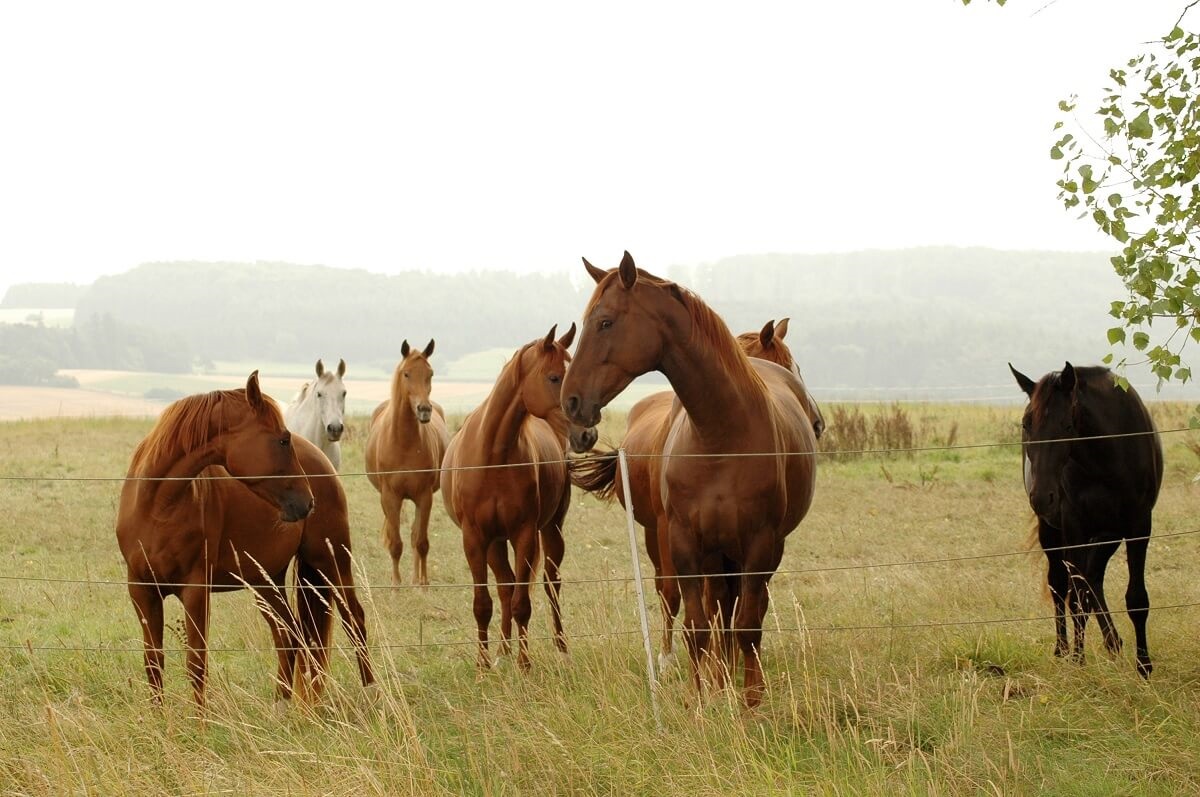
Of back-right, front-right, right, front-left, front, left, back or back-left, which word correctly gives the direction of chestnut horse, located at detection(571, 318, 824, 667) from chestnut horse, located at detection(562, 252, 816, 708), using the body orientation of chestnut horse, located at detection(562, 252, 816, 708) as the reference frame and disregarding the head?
back

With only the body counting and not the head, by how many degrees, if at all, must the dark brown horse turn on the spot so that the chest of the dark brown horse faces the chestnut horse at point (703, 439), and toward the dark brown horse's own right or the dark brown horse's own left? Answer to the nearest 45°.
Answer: approximately 45° to the dark brown horse's own right

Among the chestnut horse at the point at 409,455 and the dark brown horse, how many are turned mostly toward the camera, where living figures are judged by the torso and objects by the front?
2

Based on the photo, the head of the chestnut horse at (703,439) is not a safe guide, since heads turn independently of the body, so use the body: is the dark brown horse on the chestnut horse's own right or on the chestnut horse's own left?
on the chestnut horse's own left

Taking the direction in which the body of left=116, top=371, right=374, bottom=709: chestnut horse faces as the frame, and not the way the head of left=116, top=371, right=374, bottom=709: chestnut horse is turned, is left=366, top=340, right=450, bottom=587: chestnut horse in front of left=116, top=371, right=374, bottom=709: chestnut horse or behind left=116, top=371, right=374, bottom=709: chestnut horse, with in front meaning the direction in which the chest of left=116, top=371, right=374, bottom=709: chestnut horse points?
behind

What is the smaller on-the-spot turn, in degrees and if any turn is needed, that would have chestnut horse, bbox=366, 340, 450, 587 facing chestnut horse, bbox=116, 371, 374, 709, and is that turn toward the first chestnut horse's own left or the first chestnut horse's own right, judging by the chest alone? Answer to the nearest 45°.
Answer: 0° — it already faces it

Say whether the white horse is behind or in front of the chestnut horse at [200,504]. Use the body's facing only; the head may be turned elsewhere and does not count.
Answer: behind

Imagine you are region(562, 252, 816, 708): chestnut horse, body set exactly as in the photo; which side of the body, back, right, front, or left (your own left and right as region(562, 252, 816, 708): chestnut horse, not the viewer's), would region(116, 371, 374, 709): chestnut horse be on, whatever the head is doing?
right
